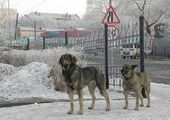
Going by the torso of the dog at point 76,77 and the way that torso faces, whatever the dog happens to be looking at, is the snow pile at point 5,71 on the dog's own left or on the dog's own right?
on the dog's own right

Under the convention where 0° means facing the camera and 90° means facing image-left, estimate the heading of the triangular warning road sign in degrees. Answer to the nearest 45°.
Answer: approximately 0°

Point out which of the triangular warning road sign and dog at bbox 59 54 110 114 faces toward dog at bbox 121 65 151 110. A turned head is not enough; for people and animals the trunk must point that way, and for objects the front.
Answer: the triangular warning road sign

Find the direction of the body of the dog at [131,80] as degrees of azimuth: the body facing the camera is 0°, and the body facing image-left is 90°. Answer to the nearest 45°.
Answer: approximately 45°

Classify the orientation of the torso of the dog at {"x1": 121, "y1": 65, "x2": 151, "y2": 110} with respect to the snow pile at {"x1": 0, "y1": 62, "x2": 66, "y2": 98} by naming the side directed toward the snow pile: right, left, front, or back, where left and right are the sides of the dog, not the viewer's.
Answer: right

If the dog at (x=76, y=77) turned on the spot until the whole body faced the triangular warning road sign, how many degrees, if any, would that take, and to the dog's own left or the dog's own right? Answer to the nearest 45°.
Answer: approximately 135° to the dog's own right

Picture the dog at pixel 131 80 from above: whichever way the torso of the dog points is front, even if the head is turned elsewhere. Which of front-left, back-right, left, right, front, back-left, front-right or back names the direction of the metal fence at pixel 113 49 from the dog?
back-right

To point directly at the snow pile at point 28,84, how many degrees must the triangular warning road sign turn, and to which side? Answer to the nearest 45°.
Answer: approximately 45° to its right

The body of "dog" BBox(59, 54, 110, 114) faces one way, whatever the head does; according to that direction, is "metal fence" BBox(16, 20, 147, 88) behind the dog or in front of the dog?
behind
